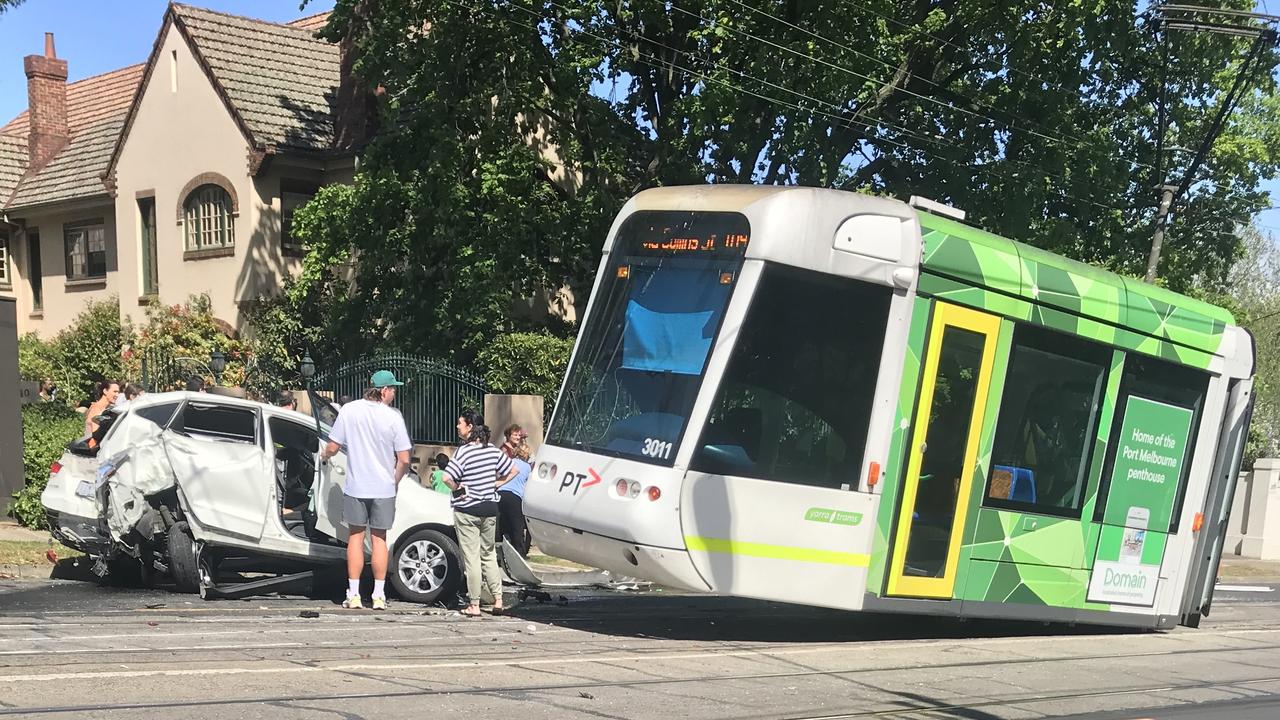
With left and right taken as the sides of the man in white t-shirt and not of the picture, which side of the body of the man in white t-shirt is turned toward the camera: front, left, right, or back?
back

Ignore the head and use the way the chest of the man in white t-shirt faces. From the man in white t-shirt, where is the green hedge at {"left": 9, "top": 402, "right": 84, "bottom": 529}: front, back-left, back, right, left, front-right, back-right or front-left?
front-left

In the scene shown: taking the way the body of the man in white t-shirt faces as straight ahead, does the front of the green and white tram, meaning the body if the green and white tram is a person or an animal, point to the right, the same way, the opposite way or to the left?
to the left

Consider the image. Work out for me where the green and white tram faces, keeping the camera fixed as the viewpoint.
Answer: facing the viewer and to the left of the viewer

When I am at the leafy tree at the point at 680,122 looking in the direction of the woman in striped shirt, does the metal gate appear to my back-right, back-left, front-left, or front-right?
front-right

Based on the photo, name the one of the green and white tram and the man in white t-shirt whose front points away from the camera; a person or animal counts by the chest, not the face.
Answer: the man in white t-shirt

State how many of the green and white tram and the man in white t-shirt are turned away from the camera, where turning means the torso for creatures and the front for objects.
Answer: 1

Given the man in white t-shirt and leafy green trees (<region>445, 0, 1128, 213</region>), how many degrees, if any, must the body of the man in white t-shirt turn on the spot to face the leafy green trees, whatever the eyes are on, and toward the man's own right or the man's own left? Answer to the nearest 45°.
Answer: approximately 45° to the man's own right

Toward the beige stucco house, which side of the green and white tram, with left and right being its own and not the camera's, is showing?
right

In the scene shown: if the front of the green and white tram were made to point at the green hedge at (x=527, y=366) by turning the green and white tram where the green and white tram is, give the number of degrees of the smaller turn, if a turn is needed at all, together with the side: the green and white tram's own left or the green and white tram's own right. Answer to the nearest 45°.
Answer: approximately 90° to the green and white tram's own right

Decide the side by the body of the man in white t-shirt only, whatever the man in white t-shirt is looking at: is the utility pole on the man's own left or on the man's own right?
on the man's own right

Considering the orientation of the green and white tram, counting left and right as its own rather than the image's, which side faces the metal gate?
right
